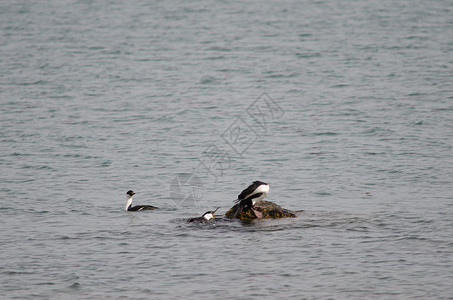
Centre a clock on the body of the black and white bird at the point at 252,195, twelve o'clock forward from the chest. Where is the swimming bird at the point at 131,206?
The swimming bird is roughly at 7 o'clock from the black and white bird.

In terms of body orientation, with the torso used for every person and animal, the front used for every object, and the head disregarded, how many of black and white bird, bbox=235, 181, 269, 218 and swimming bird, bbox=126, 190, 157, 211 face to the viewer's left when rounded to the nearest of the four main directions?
1

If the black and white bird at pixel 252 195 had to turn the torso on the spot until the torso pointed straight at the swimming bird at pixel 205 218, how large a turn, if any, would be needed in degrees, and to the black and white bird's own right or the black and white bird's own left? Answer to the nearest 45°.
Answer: approximately 180°

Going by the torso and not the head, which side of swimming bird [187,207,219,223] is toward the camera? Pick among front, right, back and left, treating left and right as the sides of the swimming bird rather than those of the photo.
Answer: right

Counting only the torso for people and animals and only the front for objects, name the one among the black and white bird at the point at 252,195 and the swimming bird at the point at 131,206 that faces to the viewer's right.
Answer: the black and white bird

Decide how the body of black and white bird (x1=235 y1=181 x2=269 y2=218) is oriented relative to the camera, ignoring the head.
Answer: to the viewer's right

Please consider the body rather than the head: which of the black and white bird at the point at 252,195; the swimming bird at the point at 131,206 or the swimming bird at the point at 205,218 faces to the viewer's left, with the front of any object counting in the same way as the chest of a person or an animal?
the swimming bird at the point at 131,206

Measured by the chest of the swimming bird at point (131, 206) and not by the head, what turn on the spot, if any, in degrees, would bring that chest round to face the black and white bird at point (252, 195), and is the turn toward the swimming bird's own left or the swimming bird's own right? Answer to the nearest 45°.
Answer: approximately 135° to the swimming bird's own left

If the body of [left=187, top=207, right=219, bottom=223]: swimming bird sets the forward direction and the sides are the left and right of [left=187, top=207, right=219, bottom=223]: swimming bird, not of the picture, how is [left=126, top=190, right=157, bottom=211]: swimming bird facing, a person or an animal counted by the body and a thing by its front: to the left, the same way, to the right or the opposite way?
the opposite way

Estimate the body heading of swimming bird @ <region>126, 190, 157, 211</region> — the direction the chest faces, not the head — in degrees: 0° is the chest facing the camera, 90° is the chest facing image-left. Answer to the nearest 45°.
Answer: approximately 90°

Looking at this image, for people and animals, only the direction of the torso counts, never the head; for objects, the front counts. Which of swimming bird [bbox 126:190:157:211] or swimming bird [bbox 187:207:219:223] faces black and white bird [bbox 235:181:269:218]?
swimming bird [bbox 187:207:219:223]

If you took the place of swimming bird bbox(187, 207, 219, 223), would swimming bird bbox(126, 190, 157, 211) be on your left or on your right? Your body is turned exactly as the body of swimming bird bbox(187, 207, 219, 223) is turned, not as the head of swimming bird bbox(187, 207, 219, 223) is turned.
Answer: on your left

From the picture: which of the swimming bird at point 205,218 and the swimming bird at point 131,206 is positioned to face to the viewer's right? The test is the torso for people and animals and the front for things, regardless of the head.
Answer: the swimming bird at point 205,218

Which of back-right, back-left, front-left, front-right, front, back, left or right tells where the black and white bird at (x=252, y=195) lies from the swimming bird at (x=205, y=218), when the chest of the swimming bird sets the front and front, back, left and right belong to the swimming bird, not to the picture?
front
